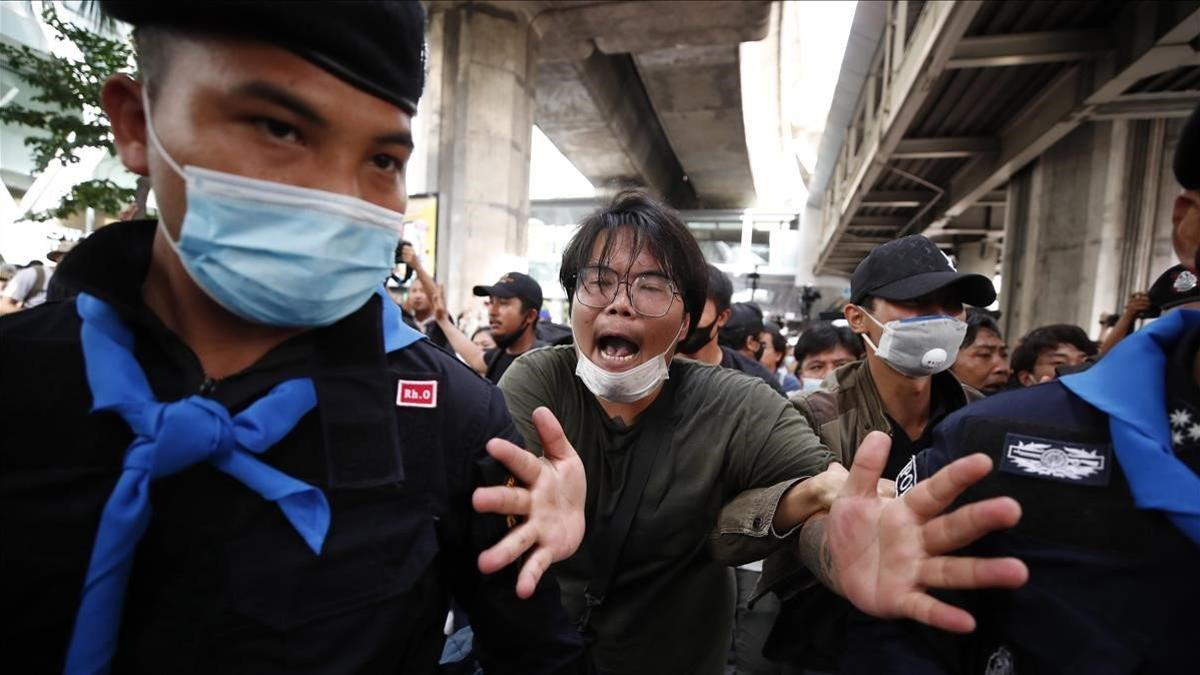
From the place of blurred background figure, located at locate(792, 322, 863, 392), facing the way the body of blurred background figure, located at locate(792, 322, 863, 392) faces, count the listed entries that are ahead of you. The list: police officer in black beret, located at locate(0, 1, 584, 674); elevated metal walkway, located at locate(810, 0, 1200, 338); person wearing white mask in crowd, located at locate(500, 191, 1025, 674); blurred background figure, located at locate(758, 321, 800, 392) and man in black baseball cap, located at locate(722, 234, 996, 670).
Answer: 3

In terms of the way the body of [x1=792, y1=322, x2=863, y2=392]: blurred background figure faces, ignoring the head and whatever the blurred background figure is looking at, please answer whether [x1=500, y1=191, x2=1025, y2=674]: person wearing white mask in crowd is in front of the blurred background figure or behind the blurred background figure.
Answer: in front

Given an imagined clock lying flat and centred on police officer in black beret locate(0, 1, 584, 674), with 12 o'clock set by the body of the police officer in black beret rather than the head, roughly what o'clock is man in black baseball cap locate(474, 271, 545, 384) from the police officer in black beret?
The man in black baseball cap is roughly at 7 o'clock from the police officer in black beret.

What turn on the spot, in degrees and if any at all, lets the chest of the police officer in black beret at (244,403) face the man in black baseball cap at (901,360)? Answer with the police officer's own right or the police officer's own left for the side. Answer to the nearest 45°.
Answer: approximately 90° to the police officer's own left

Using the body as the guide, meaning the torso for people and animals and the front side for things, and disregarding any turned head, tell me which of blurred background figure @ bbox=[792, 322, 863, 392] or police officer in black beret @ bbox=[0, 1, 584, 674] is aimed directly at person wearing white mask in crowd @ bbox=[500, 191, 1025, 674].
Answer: the blurred background figure

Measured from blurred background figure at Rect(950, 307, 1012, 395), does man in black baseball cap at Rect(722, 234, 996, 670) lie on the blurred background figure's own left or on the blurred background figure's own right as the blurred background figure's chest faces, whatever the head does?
on the blurred background figure's own right

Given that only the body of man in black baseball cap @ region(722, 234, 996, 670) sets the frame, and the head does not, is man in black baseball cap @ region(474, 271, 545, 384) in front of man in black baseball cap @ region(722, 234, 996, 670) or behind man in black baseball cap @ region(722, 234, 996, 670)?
behind

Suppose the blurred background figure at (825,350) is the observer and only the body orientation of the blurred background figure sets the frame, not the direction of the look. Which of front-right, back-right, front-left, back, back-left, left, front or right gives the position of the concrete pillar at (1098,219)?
back-left

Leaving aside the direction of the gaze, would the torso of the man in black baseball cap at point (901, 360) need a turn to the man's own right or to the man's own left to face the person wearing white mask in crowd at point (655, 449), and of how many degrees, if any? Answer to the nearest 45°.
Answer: approximately 90° to the man's own right
